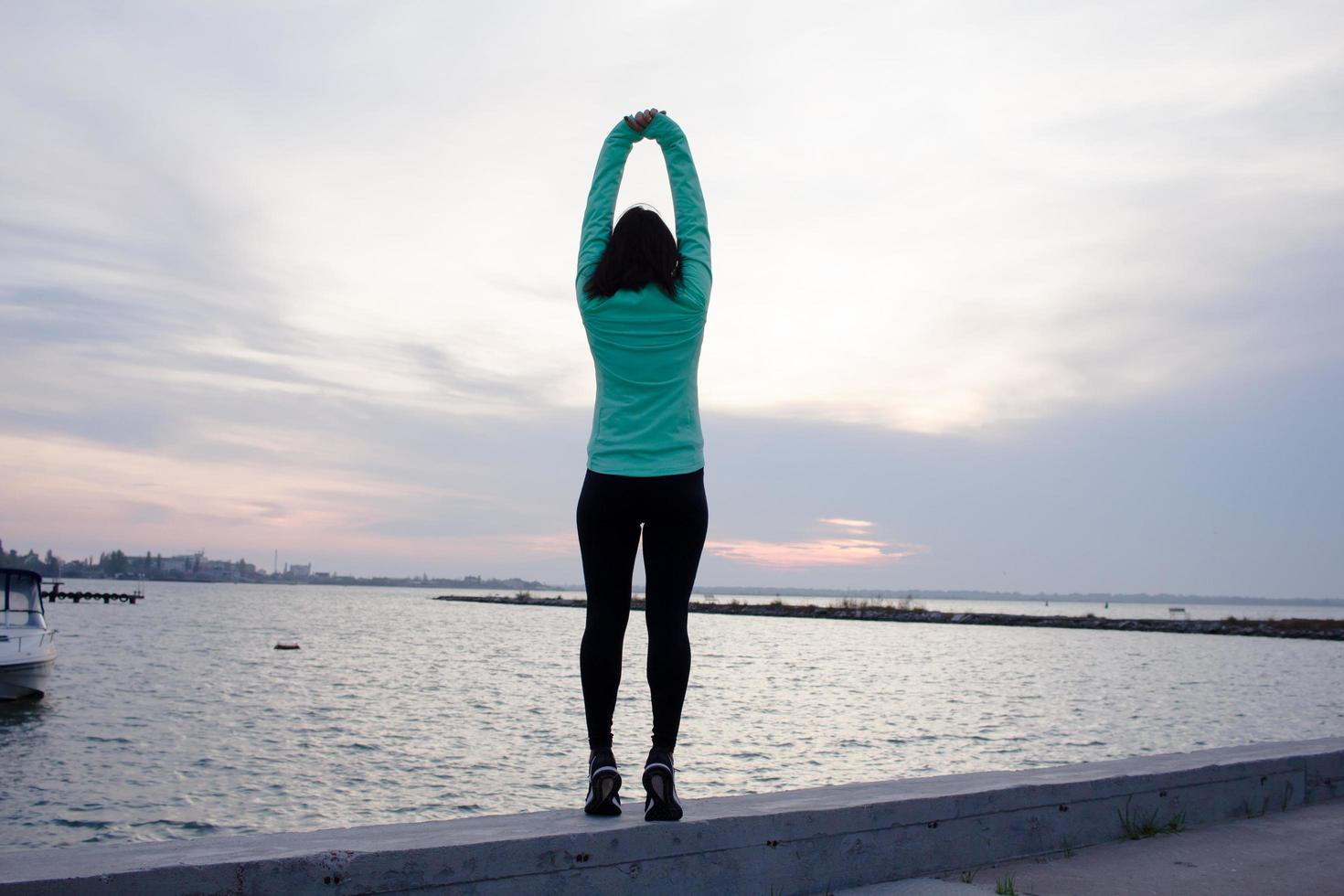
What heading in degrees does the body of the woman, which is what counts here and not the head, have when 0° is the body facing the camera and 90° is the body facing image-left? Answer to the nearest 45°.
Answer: approximately 180°

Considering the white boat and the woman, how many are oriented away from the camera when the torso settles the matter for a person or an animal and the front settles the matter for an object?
1

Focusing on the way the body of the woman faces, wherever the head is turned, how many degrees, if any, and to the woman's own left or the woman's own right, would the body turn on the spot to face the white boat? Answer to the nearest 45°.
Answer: approximately 45° to the woman's own left

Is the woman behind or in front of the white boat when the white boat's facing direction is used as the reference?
in front

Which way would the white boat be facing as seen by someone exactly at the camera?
facing the viewer and to the right of the viewer

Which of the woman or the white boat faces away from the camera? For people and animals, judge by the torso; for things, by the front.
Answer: the woman

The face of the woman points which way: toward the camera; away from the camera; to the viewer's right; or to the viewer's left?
away from the camera
